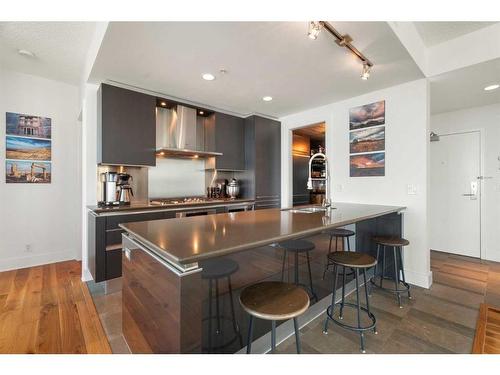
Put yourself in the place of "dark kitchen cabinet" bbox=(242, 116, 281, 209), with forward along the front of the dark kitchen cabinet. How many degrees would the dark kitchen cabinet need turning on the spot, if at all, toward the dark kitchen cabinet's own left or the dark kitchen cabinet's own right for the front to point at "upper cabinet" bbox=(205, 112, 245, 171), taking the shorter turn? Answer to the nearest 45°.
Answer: approximately 90° to the dark kitchen cabinet's own right

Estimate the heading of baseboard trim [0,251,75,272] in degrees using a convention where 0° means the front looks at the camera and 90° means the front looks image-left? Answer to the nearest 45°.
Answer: approximately 315°

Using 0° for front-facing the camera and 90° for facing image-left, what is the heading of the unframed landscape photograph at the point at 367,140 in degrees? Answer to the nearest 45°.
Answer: approximately 45°

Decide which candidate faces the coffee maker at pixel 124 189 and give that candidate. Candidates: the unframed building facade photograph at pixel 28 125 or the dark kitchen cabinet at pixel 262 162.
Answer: the unframed building facade photograph

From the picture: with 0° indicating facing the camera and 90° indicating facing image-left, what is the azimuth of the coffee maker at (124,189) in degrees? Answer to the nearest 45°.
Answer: approximately 315°

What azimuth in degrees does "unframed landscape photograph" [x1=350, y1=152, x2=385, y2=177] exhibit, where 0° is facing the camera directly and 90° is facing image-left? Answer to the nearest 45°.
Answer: approximately 45°

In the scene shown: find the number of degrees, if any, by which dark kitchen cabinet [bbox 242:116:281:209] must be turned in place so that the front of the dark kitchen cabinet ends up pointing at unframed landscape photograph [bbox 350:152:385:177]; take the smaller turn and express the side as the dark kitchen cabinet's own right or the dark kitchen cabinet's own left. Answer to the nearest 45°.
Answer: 0° — it already faces it

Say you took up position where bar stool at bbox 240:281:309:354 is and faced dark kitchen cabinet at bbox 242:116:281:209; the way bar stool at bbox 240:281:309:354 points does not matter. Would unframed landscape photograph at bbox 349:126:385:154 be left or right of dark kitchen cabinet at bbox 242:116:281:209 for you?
right
